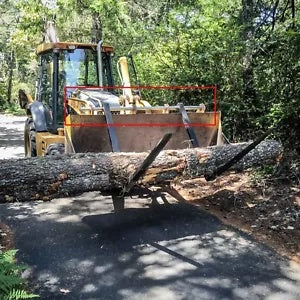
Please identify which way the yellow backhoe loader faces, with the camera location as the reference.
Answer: facing the viewer and to the right of the viewer
